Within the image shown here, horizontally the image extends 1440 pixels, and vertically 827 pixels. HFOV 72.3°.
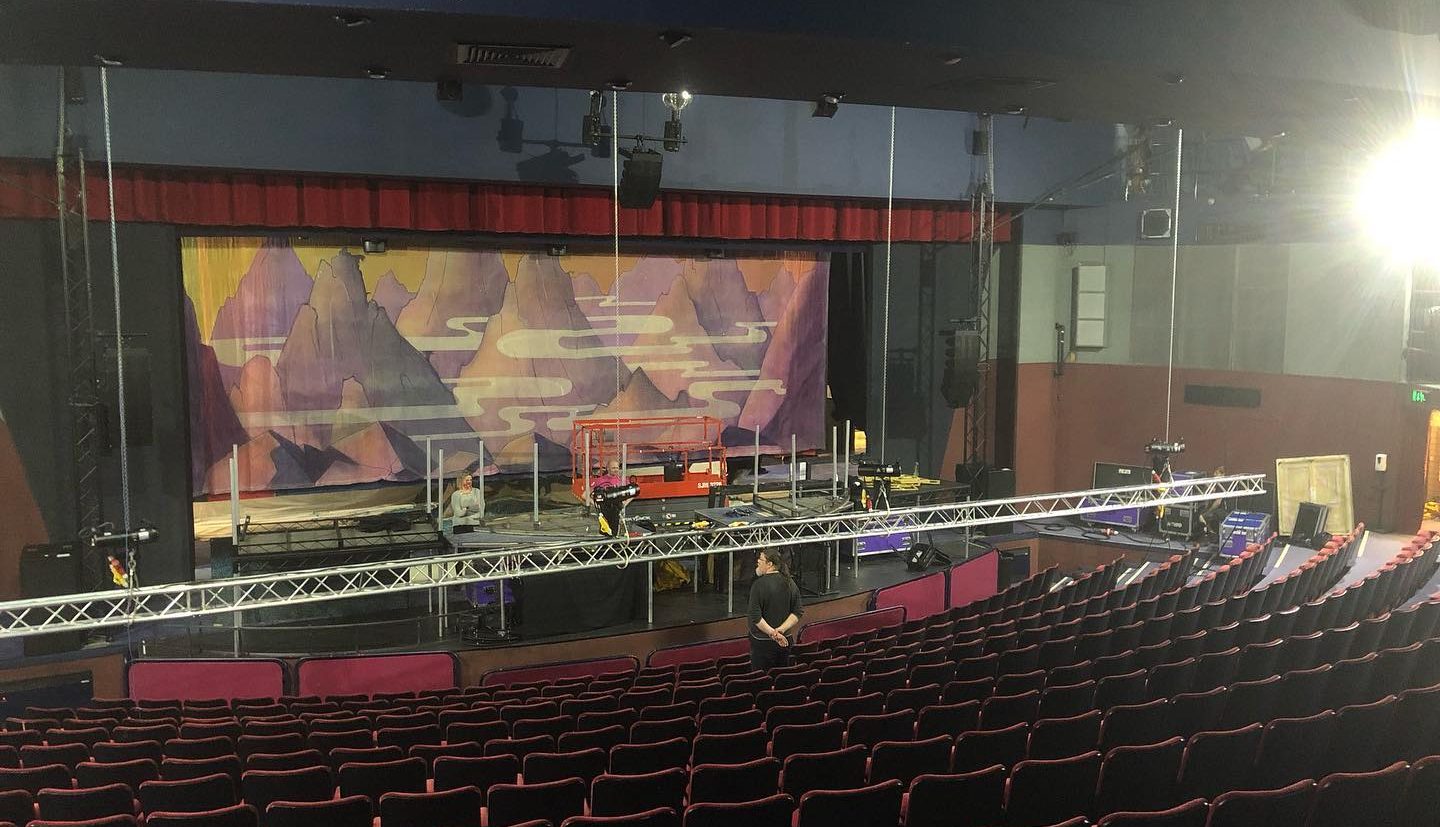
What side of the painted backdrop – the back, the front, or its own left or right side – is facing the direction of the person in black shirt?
front

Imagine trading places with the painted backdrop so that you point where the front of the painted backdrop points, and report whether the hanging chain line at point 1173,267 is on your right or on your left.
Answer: on your left

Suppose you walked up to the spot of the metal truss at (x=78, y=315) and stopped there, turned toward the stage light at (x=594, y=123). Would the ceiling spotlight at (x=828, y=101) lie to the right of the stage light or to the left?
right

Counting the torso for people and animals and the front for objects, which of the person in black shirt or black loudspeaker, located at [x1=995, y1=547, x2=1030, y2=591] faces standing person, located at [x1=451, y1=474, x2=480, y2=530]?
the person in black shirt

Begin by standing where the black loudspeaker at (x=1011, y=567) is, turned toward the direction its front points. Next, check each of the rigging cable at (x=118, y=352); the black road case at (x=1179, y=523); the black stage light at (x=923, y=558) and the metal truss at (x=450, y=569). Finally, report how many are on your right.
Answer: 3

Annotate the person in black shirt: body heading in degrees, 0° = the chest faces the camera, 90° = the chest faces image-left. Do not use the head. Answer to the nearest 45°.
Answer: approximately 135°

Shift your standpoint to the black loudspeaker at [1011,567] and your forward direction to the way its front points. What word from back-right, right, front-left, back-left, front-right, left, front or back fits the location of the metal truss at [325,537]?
right

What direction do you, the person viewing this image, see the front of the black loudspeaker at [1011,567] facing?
facing the viewer and to the right of the viewer

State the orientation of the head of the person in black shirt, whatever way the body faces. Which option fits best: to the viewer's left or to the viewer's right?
to the viewer's left

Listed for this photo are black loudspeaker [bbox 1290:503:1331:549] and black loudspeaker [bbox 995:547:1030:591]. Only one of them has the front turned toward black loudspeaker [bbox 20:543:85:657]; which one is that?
black loudspeaker [bbox 1290:503:1331:549]

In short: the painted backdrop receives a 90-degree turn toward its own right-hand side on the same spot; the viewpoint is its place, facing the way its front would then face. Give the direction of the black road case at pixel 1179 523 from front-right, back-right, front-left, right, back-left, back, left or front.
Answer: back

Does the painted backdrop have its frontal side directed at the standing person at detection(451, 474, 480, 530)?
yes

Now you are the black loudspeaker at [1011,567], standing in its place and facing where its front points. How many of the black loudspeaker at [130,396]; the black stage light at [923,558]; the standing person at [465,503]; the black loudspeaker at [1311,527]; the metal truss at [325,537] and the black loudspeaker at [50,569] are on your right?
5

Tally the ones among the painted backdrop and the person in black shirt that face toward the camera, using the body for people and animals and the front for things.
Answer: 1

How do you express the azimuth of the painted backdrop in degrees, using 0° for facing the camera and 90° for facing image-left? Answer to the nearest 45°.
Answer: approximately 0°
